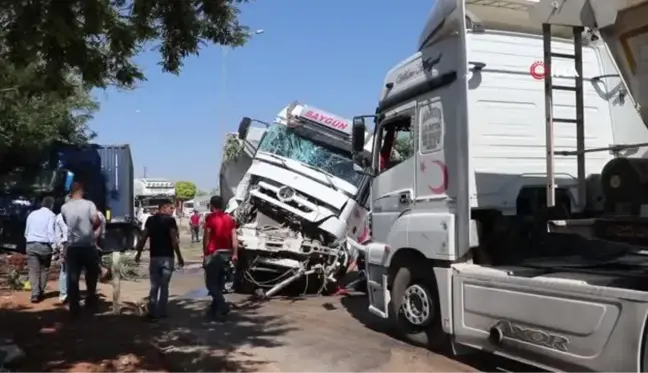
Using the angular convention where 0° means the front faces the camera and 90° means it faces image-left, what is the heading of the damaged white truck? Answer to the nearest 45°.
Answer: approximately 0°

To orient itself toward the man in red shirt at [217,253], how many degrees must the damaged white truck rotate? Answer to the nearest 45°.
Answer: approximately 45° to its right

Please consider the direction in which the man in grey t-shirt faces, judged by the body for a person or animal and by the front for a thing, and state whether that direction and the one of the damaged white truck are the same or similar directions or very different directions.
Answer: very different directions
